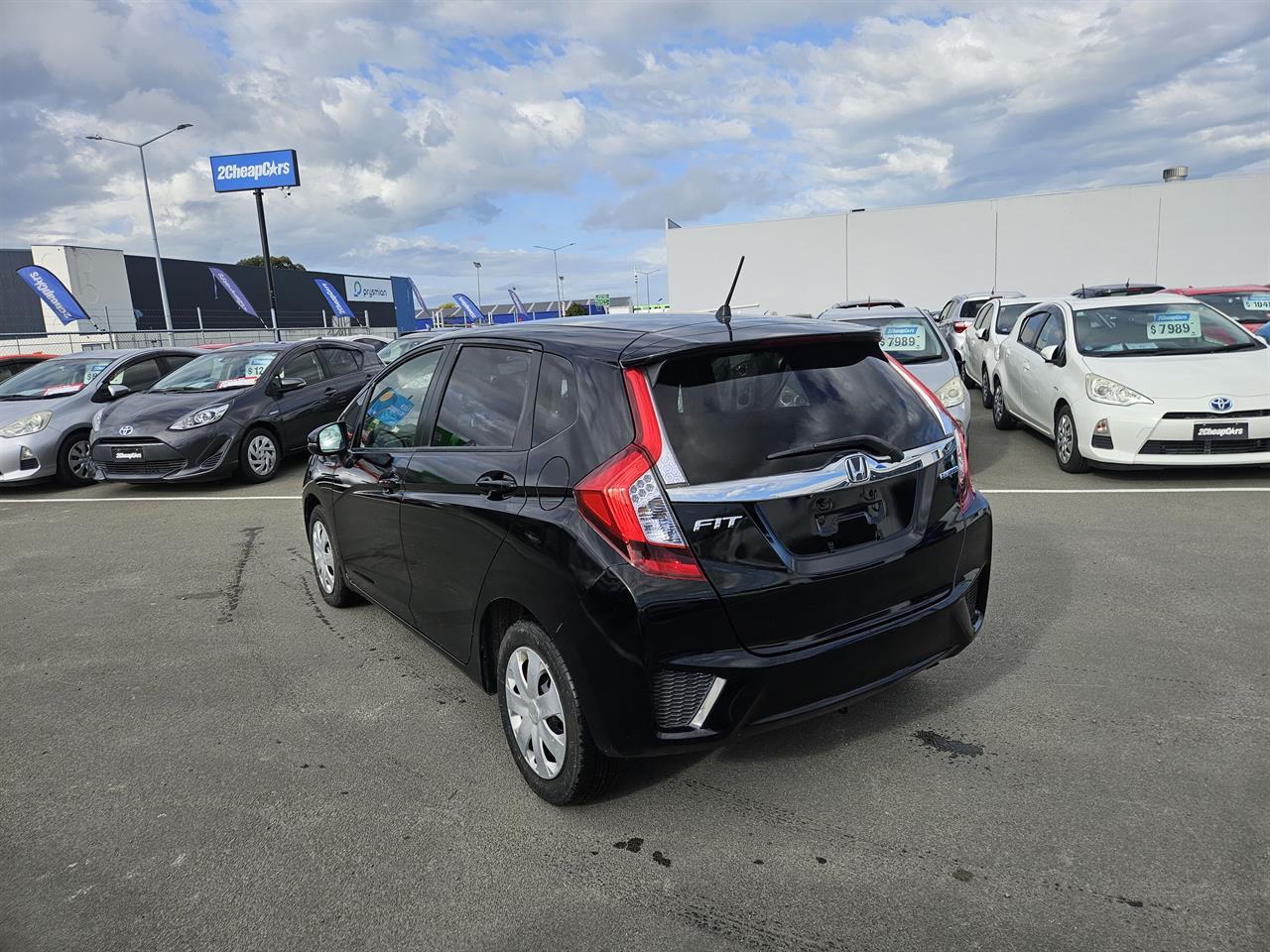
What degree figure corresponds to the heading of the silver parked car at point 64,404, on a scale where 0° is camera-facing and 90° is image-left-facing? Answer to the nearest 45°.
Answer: approximately 45°

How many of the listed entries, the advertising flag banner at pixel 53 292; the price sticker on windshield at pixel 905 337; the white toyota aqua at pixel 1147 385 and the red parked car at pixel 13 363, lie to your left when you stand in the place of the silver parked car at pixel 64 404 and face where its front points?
2

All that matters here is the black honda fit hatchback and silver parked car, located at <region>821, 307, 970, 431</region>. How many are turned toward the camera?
1

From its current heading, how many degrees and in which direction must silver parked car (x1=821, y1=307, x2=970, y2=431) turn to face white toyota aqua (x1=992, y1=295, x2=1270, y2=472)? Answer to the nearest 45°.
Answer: approximately 45° to its left

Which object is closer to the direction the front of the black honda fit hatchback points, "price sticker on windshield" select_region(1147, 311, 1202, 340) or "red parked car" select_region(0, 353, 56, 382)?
the red parked car

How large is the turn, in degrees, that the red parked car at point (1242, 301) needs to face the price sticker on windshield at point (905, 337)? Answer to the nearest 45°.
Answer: approximately 90° to its right

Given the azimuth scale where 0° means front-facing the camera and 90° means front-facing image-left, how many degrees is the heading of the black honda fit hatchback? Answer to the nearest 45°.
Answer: approximately 135°

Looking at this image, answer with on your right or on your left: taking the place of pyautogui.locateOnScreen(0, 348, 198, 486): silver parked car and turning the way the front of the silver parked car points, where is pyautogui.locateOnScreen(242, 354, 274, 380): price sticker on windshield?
on your left

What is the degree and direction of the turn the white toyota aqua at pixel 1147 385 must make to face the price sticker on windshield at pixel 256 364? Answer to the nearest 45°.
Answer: approximately 135° to its right

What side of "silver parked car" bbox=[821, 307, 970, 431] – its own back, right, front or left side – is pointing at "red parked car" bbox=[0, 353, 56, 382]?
right

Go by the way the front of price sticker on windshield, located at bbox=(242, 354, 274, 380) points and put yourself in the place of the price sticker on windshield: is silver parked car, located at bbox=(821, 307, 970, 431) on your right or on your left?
on your left

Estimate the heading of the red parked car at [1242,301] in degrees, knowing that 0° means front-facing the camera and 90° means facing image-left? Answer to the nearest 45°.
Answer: approximately 315°

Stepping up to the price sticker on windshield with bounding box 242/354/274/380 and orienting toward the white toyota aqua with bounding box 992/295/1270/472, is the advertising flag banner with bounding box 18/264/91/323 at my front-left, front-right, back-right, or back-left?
back-left

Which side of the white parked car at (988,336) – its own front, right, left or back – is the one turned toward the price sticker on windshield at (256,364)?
right

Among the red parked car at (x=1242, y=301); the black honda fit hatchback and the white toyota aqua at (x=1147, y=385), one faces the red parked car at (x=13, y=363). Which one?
the black honda fit hatchback

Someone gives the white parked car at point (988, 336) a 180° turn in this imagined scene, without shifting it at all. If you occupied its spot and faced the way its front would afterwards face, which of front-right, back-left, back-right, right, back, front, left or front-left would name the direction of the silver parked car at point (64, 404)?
left

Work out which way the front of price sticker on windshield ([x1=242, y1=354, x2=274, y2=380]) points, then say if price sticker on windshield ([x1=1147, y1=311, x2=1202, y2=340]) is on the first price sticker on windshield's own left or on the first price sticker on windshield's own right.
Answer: on the first price sticker on windshield's own left

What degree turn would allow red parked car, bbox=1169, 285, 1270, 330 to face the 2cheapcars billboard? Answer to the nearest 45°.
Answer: approximately 135° to its right
